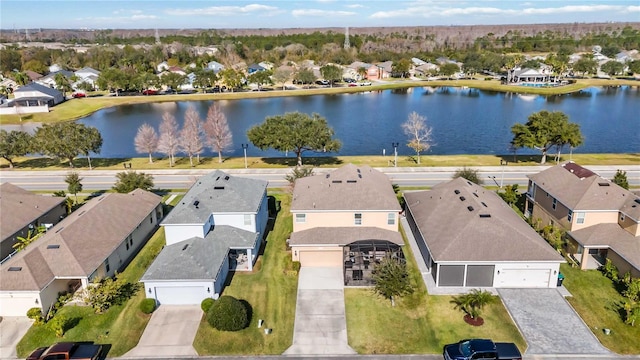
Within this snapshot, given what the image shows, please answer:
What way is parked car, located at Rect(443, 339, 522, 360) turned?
to the viewer's left

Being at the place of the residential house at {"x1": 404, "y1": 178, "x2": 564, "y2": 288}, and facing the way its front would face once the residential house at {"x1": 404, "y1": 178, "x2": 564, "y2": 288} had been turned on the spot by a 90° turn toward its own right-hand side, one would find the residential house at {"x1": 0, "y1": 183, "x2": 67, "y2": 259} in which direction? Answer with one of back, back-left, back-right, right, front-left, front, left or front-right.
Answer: front

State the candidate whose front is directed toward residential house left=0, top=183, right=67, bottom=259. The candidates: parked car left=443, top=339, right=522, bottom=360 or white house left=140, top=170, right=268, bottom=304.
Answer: the parked car

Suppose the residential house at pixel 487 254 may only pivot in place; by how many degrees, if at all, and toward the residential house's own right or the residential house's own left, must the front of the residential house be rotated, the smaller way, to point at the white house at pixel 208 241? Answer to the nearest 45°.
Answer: approximately 90° to the residential house's own right

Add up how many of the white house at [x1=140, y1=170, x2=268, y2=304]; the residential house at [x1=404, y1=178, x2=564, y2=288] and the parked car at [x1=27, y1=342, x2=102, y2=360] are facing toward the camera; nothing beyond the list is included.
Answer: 2

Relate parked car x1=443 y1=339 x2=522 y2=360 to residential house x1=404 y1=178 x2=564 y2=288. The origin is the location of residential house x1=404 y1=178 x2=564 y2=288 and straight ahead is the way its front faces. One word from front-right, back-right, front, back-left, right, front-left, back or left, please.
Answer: front

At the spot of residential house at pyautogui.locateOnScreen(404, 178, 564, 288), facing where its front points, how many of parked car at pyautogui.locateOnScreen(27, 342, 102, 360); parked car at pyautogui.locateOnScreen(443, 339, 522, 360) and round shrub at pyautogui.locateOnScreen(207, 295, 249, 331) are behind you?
0

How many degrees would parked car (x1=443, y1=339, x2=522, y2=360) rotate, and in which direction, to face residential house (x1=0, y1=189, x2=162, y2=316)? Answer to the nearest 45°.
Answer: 0° — it already faces it

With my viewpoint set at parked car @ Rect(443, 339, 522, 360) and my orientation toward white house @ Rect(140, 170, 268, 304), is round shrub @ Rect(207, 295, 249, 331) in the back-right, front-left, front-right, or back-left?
front-left

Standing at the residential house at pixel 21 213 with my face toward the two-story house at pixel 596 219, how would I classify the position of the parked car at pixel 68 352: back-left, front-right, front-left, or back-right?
front-right

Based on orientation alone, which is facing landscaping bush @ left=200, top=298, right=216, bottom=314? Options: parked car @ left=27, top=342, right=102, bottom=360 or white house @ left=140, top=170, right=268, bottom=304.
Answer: the white house

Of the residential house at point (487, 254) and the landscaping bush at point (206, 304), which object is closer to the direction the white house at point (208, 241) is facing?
the landscaping bush

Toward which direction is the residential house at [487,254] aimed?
toward the camera
